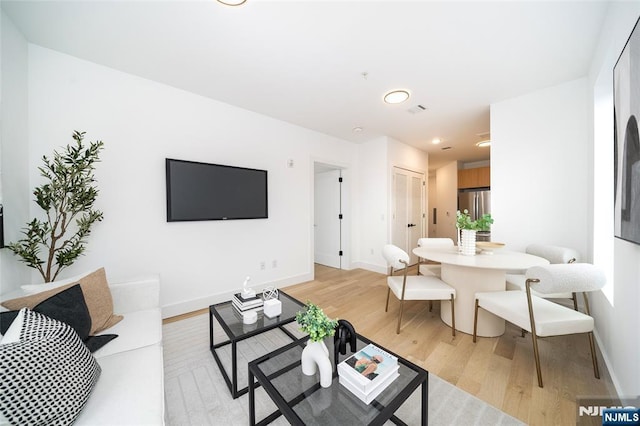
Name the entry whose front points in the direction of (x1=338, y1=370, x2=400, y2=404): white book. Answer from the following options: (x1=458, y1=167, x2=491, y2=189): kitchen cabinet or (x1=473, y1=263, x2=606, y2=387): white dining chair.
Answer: the kitchen cabinet

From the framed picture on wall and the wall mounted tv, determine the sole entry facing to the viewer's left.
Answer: the framed picture on wall

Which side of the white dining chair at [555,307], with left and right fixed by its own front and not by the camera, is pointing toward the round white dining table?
front

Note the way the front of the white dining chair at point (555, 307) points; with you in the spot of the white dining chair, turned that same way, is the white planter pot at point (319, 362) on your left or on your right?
on your left

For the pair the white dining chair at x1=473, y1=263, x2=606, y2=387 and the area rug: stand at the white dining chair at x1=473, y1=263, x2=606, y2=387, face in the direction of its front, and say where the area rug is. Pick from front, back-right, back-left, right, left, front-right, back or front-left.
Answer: left

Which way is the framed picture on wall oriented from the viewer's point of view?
to the viewer's left

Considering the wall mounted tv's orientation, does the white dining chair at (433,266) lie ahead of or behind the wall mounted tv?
ahead

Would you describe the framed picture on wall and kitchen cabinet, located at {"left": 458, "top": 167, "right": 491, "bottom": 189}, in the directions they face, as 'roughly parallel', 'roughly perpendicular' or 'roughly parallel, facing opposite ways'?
roughly perpendicular

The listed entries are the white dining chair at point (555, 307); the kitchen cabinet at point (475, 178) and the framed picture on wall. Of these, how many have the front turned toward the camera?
1

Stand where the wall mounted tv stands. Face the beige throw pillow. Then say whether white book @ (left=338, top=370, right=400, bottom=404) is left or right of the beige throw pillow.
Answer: left

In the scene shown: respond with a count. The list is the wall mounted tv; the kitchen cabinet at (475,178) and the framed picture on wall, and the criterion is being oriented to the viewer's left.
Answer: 1

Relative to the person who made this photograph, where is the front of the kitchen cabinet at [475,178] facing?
facing the viewer

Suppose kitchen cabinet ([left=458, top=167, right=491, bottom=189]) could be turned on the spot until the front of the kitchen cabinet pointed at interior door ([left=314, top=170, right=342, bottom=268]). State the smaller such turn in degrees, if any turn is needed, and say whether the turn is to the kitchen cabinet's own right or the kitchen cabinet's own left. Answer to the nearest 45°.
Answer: approximately 45° to the kitchen cabinet's own right
